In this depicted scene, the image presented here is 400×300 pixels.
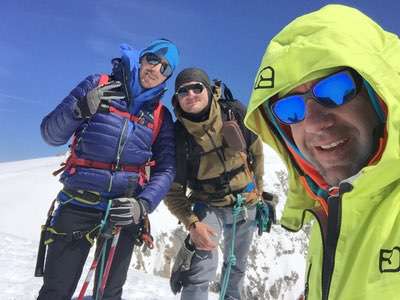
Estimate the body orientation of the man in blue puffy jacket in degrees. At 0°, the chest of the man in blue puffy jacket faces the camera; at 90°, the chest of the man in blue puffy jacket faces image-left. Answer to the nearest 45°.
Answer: approximately 0°

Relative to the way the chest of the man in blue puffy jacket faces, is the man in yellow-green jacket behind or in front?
in front
